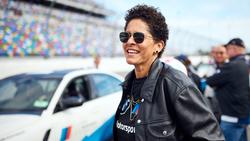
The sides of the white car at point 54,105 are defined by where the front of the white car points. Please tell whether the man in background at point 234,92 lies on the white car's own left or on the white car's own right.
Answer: on the white car's own left

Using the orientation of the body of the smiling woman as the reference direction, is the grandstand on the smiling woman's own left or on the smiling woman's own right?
on the smiling woman's own right

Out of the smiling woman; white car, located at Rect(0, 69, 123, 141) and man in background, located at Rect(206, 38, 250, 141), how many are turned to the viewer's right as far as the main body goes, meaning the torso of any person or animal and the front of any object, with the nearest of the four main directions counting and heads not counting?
0

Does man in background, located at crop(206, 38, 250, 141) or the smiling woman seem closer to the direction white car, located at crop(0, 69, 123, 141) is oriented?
the smiling woman

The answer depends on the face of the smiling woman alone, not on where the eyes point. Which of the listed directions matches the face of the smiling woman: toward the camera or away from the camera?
toward the camera

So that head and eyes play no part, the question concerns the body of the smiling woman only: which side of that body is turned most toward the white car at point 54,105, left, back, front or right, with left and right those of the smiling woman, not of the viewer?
right

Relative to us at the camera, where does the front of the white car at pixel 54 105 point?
facing the viewer and to the left of the viewer

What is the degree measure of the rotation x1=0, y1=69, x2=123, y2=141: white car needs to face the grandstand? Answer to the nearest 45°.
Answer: approximately 135° to its right

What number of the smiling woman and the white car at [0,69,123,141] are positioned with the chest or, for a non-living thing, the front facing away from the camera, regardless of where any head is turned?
0
